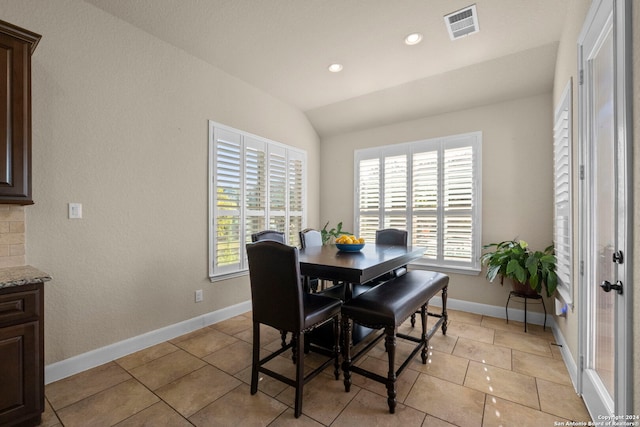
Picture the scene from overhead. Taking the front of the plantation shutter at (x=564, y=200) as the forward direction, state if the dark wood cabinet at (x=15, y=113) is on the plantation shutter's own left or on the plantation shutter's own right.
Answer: on the plantation shutter's own left

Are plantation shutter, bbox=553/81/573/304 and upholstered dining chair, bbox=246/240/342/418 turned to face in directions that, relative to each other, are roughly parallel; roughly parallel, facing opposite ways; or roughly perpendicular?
roughly perpendicular

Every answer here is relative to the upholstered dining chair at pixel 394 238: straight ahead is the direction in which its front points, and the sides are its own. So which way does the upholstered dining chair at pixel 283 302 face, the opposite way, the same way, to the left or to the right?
the opposite way

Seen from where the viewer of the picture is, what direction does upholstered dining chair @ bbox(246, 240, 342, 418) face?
facing away from the viewer and to the right of the viewer

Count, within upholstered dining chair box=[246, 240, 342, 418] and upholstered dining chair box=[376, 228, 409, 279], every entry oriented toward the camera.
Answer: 1

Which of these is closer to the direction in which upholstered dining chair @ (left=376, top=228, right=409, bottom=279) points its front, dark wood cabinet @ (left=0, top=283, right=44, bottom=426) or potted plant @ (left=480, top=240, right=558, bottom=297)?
the dark wood cabinet

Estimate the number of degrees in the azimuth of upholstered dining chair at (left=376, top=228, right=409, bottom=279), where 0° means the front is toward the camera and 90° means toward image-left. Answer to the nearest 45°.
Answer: approximately 0°

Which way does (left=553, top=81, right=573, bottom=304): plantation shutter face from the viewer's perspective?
to the viewer's left

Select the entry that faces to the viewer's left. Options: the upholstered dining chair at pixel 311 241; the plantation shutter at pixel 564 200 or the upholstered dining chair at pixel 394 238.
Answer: the plantation shutter

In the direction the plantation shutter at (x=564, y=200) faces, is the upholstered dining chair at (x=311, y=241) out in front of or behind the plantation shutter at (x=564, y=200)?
in front

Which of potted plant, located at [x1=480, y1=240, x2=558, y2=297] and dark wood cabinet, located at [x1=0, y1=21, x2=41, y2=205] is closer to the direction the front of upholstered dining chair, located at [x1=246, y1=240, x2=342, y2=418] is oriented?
the potted plant

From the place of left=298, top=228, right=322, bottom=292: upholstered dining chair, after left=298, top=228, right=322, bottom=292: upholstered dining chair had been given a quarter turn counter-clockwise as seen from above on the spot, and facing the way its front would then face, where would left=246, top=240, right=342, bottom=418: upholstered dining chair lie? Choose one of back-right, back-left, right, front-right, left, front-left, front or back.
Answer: back-right

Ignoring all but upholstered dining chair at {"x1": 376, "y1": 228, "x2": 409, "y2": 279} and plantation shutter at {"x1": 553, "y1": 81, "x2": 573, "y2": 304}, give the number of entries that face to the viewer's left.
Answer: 1

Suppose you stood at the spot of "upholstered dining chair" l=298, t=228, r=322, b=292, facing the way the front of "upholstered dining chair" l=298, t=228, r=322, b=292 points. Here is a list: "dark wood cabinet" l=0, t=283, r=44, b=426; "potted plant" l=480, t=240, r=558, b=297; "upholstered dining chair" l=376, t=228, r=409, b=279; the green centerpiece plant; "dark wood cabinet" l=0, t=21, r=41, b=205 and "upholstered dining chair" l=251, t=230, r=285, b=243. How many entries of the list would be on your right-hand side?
3
